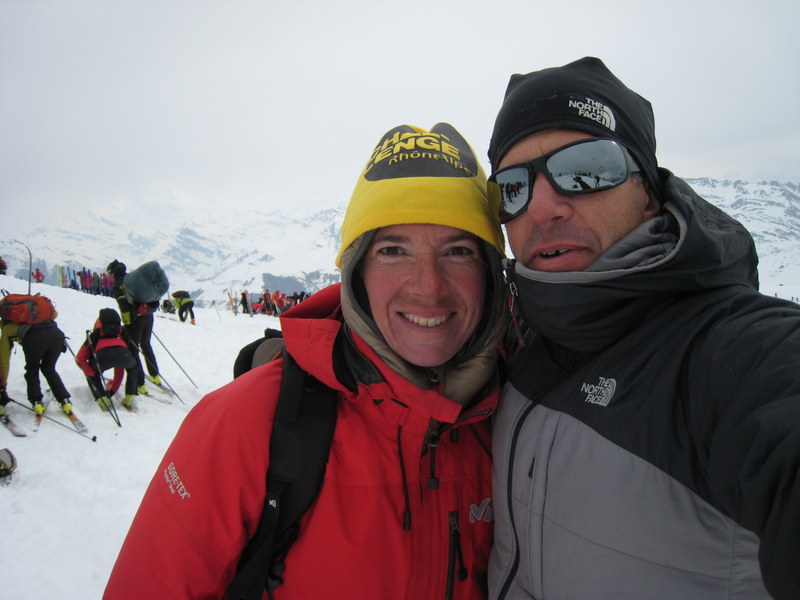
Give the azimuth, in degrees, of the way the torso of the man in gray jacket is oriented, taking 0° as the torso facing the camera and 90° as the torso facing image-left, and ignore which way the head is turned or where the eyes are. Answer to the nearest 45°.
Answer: approximately 45°

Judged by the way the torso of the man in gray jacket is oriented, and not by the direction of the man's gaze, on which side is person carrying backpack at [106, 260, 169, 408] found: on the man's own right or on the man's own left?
on the man's own right

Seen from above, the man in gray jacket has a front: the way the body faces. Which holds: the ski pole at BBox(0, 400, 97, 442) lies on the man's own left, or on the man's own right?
on the man's own right

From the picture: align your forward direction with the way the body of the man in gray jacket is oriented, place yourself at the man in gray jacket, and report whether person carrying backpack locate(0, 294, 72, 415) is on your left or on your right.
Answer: on your right
